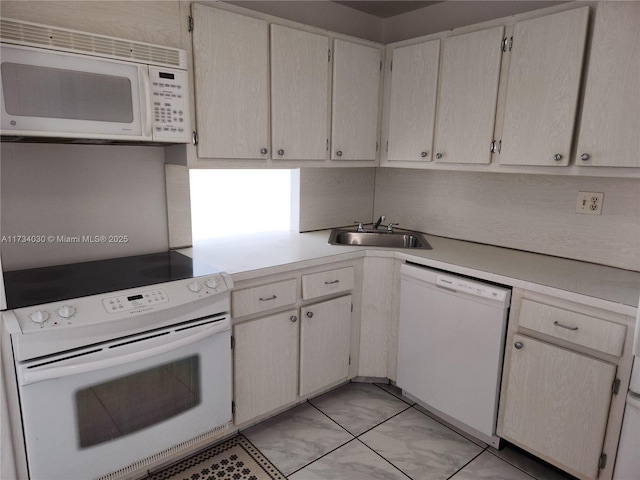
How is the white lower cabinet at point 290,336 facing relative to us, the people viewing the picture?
facing the viewer and to the right of the viewer

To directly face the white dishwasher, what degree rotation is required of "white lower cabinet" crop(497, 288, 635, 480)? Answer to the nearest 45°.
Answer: approximately 45° to its right

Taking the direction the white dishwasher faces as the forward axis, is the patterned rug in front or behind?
in front

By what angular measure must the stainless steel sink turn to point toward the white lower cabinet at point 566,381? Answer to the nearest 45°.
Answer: approximately 45° to its left

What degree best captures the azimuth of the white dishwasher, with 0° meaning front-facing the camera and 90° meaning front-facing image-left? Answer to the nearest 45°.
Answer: approximately 45°

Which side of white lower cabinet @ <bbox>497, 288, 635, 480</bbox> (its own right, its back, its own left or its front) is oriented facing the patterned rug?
front

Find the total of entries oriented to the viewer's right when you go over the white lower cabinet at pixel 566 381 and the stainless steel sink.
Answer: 0

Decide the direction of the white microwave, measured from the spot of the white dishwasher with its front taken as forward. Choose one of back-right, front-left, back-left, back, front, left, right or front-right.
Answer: front

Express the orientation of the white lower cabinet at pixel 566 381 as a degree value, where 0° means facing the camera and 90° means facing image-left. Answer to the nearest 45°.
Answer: approximately 45°

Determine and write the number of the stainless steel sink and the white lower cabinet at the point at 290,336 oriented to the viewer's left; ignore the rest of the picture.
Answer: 0

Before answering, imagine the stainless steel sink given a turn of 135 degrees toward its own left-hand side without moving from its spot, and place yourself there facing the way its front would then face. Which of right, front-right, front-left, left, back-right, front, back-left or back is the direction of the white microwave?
back

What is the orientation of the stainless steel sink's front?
toward the camera
